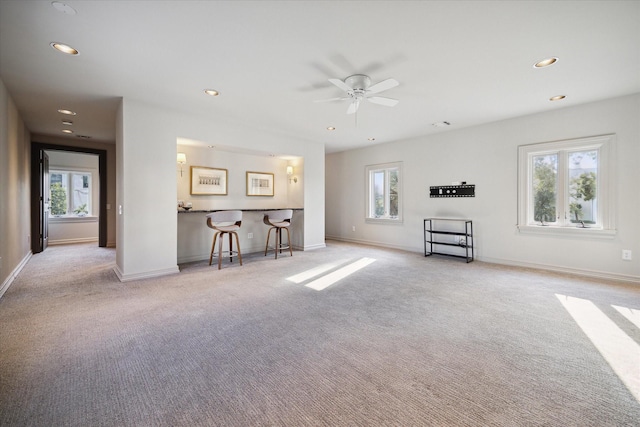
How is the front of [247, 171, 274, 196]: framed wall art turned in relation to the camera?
facing the viewer and to the right of the viewer

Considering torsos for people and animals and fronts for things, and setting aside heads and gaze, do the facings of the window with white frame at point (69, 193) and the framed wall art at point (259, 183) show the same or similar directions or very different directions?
same or similar directions

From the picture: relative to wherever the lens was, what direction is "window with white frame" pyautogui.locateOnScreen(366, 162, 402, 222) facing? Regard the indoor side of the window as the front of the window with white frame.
facing the viewer and to the left of the viewer

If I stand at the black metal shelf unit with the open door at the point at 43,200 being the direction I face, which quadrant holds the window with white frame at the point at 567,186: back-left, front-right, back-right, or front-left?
back-left

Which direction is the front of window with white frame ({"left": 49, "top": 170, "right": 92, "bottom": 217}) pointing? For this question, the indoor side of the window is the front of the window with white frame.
toward the camera

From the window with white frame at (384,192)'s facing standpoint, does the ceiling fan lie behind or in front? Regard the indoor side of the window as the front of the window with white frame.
in front

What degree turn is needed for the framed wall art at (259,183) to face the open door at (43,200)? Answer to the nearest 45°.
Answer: approximately 135° to its right

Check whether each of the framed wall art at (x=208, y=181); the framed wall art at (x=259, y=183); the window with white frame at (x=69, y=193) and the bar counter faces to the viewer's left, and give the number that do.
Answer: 0

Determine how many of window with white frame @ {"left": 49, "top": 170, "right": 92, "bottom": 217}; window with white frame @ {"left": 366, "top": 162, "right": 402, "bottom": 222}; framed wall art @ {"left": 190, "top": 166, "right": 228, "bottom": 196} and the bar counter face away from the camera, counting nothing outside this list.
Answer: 0

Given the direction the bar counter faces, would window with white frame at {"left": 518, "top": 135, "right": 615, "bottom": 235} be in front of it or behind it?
in front

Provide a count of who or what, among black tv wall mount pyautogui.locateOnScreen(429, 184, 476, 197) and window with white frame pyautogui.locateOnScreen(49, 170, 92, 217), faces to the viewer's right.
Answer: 0

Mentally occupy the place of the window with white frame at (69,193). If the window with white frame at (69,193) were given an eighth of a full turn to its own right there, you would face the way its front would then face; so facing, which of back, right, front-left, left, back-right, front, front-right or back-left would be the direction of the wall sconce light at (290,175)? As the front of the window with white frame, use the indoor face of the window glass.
left

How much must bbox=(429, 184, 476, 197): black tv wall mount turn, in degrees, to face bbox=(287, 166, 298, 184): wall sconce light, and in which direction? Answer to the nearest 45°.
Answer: approximately 45° to its right

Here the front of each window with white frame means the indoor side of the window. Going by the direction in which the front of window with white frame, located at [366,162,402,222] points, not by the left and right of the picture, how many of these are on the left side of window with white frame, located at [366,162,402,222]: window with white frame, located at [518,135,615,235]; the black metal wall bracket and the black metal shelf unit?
3
